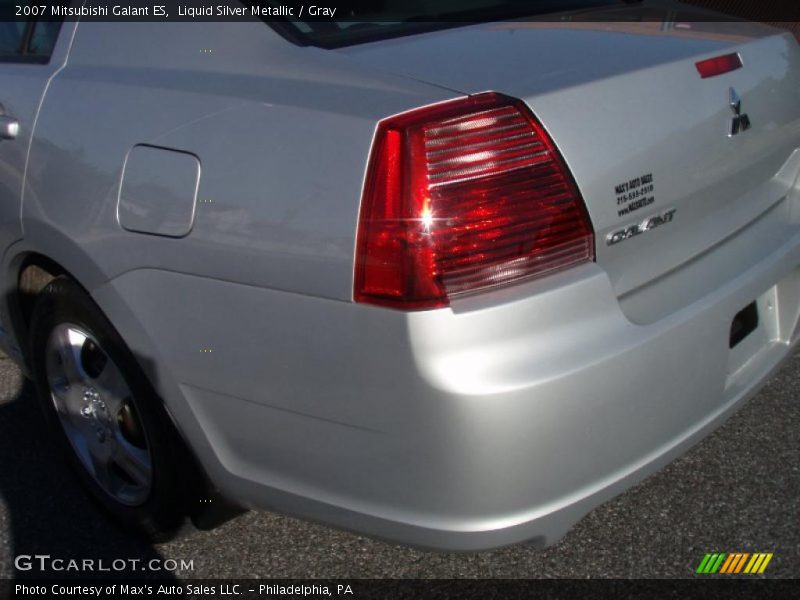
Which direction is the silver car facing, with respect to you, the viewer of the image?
facing away from the viewer and to the left of the viewer
